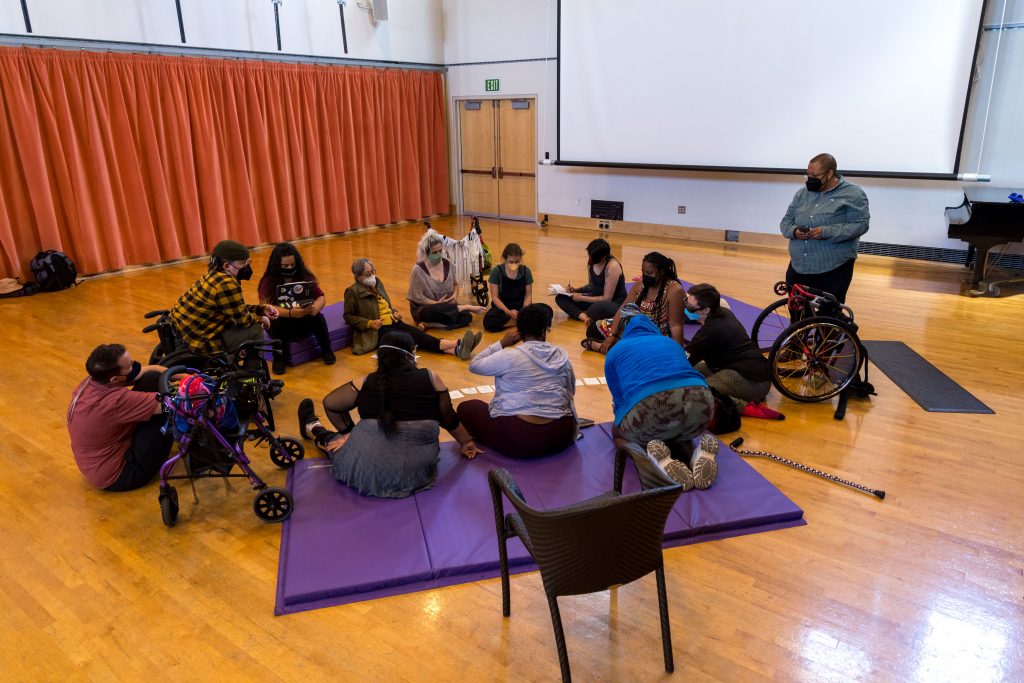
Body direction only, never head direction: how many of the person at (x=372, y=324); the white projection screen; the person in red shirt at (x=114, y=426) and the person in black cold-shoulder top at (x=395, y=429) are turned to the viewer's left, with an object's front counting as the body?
0

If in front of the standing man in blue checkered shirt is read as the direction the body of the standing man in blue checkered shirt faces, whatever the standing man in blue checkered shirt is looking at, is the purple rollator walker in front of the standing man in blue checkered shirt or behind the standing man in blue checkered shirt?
in front

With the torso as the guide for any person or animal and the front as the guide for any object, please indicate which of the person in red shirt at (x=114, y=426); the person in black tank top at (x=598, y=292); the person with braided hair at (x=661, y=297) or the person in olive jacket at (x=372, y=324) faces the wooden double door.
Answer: the person in red shirt

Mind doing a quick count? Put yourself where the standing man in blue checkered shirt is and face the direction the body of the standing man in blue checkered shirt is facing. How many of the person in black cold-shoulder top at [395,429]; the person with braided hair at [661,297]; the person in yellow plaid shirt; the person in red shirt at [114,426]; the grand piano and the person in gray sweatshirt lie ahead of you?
5

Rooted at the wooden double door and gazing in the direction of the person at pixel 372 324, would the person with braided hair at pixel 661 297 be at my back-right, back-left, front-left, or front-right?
front-left

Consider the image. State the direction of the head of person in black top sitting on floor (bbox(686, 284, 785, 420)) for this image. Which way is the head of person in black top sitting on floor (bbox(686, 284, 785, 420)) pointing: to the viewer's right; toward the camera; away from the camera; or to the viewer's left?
to the viewer's left

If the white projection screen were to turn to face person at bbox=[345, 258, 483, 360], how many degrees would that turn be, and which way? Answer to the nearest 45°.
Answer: approximately 45° to its right

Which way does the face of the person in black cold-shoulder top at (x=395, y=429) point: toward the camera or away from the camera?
away from the camera

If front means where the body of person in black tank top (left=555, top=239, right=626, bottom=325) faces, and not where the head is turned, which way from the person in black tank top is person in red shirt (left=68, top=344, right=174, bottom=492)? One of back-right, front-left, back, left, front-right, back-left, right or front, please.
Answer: front

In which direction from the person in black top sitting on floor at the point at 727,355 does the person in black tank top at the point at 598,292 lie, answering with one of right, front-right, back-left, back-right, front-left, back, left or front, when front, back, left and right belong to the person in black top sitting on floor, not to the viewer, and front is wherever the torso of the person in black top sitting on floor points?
front-right

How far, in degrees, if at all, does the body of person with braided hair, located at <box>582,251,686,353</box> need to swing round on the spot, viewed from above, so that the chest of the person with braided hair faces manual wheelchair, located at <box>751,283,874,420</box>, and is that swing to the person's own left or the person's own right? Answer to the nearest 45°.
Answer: approximately 135° to the person's own left

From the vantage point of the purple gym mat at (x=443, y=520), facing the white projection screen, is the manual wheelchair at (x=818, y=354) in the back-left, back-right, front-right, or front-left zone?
front-right

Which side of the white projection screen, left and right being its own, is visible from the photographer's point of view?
front

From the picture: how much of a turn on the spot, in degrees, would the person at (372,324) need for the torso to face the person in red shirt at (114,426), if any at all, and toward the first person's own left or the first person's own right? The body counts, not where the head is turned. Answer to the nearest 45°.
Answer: approximately 90° to the first person's own right

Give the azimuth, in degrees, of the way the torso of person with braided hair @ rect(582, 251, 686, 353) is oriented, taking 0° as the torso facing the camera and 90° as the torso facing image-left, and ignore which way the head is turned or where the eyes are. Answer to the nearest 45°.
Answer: approximately 45°

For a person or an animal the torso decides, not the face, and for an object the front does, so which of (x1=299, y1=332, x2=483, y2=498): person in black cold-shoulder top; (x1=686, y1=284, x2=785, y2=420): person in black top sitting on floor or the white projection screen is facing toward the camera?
the white projection screen
